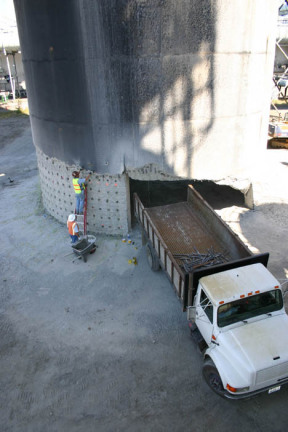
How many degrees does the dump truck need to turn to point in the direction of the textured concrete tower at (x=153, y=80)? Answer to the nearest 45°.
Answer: approximately 180°

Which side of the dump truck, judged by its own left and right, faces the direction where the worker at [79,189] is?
back

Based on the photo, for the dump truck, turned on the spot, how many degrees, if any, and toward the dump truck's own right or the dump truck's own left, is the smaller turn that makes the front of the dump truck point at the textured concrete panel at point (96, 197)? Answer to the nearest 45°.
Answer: approximately 180°

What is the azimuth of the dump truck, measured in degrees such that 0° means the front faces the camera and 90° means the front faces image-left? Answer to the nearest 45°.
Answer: approximately 315°
